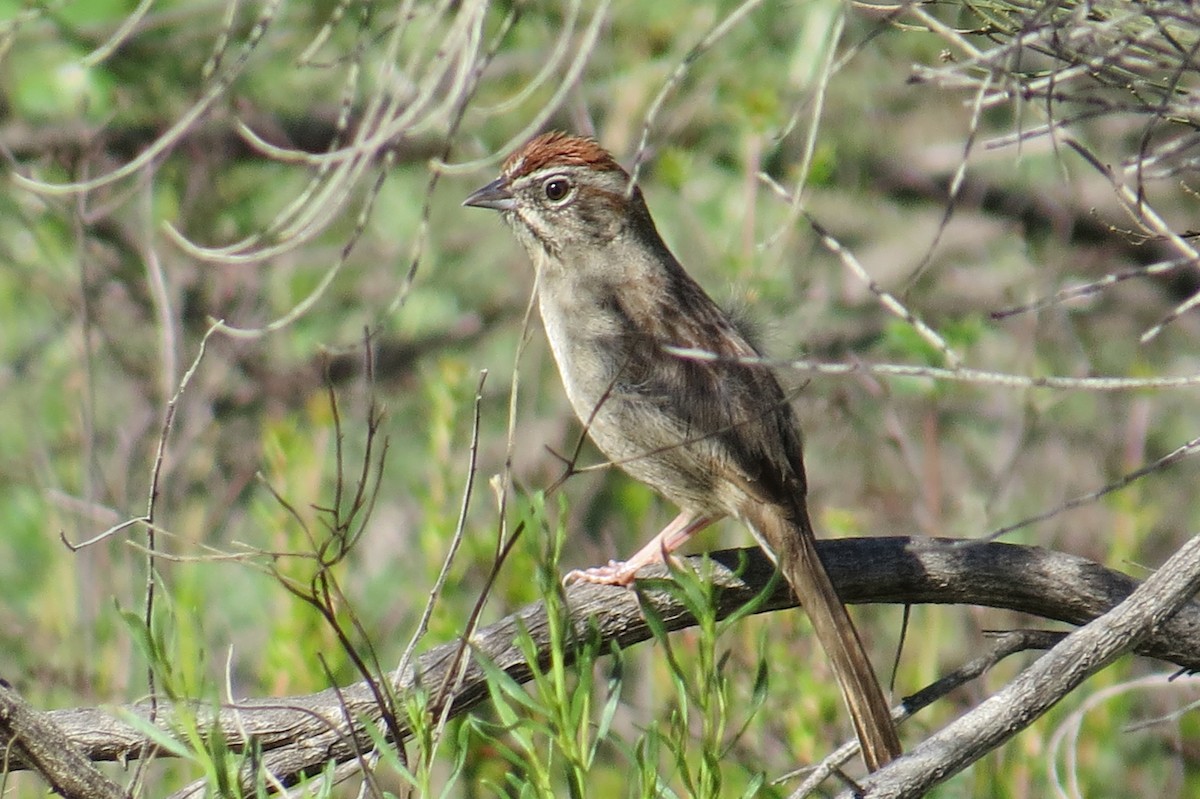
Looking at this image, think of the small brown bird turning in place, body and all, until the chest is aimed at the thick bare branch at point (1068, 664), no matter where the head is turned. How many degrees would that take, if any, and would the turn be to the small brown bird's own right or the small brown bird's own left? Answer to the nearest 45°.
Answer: approximately 180°

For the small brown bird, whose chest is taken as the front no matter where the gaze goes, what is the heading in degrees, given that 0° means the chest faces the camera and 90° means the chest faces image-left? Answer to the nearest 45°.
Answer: approximately 90°
